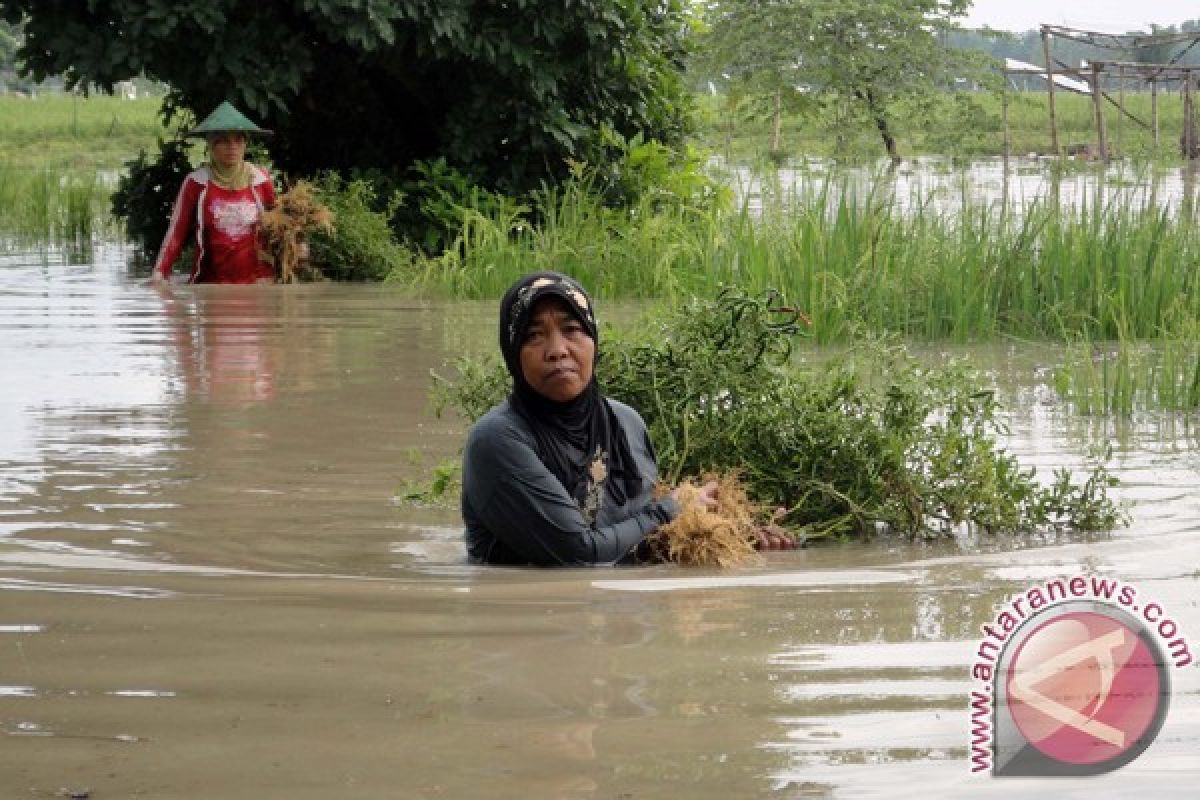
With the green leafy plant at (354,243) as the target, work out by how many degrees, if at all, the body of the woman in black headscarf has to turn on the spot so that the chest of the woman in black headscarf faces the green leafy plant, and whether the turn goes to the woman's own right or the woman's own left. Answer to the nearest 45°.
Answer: approximately 135° to the woman's own left

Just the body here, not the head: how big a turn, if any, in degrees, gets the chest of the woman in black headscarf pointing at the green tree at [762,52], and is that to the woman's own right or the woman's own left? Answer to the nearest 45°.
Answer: approximately 135° to the woman's own left

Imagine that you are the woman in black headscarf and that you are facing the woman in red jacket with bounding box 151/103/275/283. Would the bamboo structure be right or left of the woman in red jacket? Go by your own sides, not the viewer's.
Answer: right

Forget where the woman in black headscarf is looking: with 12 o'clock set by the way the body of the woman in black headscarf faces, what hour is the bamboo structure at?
The bamboo structure is roughly at 8 o'clock from the woman in black headscarf.

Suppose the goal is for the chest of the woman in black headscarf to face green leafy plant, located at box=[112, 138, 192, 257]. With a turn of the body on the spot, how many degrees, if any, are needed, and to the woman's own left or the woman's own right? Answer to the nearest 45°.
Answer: approximately 135° to the woman's own left

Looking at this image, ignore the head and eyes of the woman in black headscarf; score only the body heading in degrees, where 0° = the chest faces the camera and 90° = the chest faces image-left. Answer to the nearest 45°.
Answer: approximately 315°

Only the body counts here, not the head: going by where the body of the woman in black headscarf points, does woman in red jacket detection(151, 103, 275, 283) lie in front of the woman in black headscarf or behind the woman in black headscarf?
behind
